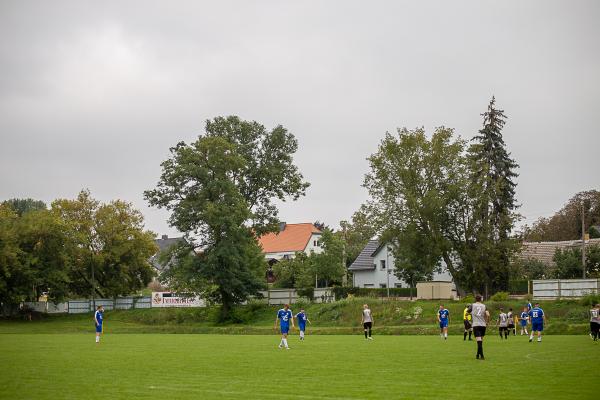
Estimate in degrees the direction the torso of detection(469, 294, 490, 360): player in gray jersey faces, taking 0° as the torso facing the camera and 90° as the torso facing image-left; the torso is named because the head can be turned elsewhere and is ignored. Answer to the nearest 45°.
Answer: approximately 180°
